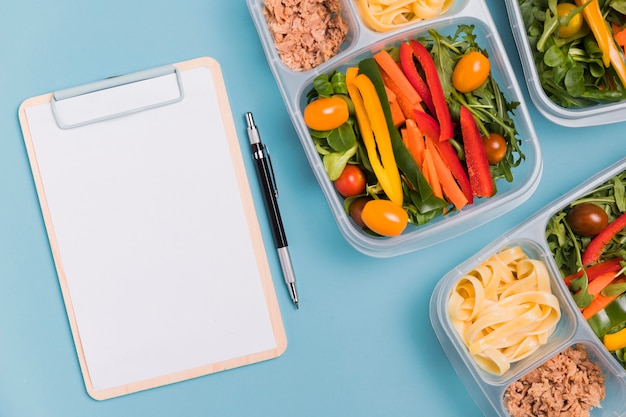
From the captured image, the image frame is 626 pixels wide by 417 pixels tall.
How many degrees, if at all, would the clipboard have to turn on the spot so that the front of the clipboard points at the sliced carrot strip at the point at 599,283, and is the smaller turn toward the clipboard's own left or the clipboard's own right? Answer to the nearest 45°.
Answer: approximately 90° to the clipboard's own left

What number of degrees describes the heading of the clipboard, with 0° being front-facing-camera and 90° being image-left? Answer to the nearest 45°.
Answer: approximately 0°

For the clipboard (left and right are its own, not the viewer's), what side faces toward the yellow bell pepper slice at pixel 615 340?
left

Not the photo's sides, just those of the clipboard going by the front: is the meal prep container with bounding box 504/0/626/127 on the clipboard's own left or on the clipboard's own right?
on the clipboard's own left

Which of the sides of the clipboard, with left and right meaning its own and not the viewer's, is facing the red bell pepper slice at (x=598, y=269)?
left
